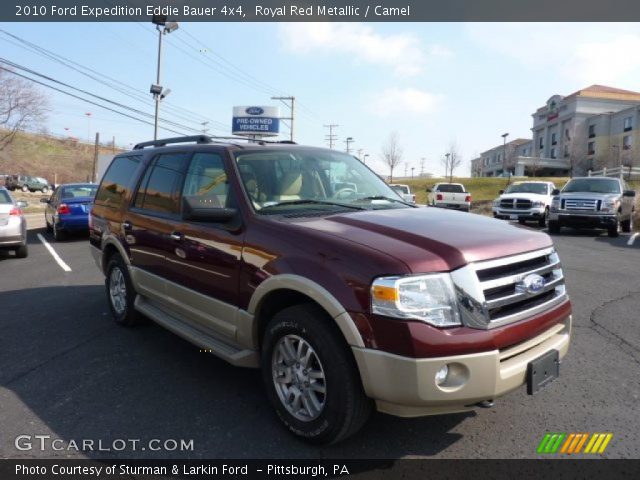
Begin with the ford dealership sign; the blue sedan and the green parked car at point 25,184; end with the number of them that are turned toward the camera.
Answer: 1

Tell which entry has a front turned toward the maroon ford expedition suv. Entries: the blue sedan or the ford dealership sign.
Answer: the ford dealership sign

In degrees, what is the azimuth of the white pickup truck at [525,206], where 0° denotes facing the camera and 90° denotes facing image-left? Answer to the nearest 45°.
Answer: approximately 45°

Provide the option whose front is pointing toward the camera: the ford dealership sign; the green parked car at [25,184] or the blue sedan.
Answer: the ford dealership sign

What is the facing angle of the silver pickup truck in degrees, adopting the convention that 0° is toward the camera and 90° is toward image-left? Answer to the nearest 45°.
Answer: approximately 45°

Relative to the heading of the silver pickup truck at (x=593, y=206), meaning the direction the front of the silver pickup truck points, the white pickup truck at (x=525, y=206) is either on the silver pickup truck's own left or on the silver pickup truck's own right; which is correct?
on the silver pickup truck's own right
